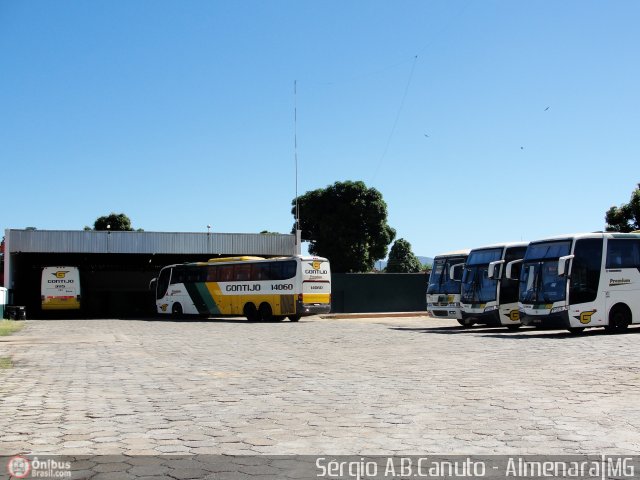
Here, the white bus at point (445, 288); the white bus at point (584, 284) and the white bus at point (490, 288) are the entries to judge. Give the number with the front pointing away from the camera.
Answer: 0

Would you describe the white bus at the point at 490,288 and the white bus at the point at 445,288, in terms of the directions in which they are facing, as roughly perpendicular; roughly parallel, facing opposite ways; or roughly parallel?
roughly parallel

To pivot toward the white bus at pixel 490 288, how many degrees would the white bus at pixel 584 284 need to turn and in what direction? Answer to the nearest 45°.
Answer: approximately 90° to its right

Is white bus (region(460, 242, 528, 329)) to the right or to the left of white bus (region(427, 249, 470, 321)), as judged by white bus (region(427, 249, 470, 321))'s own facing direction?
on its left

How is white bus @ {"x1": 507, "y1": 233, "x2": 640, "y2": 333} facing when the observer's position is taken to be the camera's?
facing the viewer and to the left of the viewer
